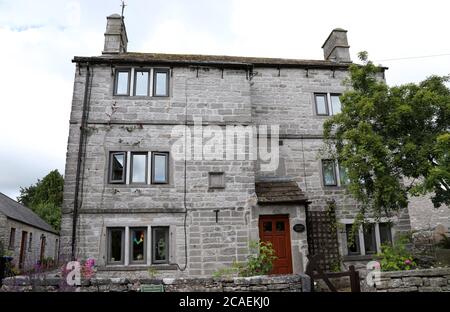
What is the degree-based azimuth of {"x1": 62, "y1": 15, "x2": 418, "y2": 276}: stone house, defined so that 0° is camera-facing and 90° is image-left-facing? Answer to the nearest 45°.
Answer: approximately 0°

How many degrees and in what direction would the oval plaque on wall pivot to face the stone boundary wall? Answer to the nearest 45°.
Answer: approximately 45° to its left

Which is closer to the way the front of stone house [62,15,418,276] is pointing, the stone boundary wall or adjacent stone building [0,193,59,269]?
the stone boundary wall

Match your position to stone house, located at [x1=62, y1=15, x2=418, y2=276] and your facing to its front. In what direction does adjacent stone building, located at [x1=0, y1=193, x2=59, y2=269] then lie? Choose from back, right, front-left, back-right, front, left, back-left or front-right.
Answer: back-right

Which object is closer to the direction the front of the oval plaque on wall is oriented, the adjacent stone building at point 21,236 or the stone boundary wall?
the stone boundary wall

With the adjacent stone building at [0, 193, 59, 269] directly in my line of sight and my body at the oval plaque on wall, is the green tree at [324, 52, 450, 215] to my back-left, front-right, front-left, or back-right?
back-left

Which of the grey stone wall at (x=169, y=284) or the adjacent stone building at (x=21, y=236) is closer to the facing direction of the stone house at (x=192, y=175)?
the grey stone wall

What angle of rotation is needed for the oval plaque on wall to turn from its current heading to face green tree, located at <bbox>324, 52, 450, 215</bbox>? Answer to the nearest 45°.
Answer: approximately 45° to its left

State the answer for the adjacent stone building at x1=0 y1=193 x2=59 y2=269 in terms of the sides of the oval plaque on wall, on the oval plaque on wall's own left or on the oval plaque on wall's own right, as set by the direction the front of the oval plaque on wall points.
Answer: on the oval plaque on wall's own right

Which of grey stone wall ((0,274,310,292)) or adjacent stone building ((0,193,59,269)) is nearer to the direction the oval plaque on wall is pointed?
the grey stone wall

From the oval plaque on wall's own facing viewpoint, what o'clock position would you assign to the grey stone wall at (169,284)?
The grey stone wall is roughly at 1 o'clock from the oval plaque on wall.

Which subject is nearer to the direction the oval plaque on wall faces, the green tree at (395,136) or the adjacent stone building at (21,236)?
the green tree

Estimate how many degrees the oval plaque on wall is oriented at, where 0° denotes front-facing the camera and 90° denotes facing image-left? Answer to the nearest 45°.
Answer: approximately 0°
